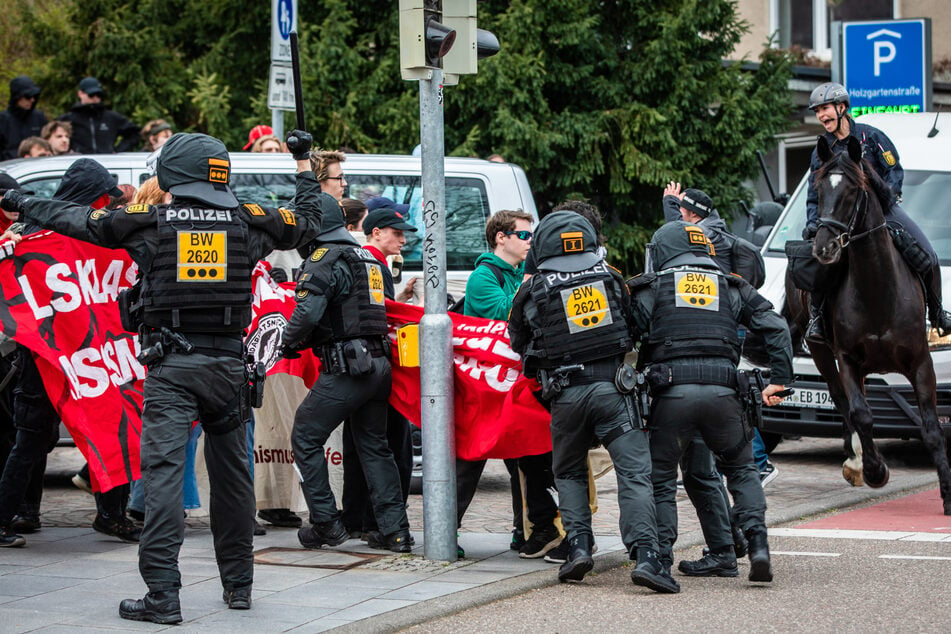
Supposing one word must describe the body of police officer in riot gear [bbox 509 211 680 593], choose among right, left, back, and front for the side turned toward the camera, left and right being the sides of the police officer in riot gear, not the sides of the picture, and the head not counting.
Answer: back

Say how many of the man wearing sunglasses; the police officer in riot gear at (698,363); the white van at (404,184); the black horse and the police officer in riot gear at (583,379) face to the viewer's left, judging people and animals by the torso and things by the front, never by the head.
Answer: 1

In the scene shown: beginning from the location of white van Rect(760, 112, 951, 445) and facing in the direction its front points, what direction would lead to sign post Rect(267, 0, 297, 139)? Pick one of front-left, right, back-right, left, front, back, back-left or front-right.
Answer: front-right

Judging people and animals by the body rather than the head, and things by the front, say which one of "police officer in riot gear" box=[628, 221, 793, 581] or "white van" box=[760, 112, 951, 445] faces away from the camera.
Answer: the police officer in riot gear

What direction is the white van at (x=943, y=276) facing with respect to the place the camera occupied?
facing the viewer and to the left of the viewer

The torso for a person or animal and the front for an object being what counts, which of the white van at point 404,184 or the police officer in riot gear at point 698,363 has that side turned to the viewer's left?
the white van

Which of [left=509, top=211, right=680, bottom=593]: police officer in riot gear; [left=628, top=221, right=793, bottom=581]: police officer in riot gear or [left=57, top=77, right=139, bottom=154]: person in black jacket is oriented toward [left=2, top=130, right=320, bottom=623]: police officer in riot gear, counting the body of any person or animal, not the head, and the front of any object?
the person in black jacket

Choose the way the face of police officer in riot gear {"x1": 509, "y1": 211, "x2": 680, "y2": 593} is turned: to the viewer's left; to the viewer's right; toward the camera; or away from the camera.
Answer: away from the camera

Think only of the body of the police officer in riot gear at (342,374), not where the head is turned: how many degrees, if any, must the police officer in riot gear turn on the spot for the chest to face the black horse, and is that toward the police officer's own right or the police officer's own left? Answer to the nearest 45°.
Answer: approximately 90° to the police officer's own right

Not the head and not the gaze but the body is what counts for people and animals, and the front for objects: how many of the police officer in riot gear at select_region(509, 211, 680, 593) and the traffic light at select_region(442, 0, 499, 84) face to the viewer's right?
1

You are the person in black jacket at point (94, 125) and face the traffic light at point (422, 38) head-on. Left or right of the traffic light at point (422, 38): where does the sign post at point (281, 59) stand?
left

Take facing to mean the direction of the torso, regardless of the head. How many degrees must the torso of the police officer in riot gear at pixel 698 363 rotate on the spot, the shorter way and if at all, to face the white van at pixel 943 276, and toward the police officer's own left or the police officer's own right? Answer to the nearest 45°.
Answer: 0° — they already face it

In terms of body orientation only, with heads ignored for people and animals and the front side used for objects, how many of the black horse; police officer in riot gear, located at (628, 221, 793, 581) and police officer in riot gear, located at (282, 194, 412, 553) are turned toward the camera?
1

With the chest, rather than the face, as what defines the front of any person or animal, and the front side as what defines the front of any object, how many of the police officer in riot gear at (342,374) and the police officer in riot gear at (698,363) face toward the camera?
0

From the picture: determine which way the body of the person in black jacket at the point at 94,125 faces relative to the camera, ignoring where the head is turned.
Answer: toward the camera

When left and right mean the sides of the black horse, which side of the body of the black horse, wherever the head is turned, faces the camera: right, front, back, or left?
front

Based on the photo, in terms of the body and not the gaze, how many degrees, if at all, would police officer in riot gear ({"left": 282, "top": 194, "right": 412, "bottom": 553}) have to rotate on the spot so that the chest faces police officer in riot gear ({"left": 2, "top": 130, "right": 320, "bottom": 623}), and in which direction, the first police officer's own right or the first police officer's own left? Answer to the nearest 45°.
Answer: approximately 90° to the first police officer's own left
